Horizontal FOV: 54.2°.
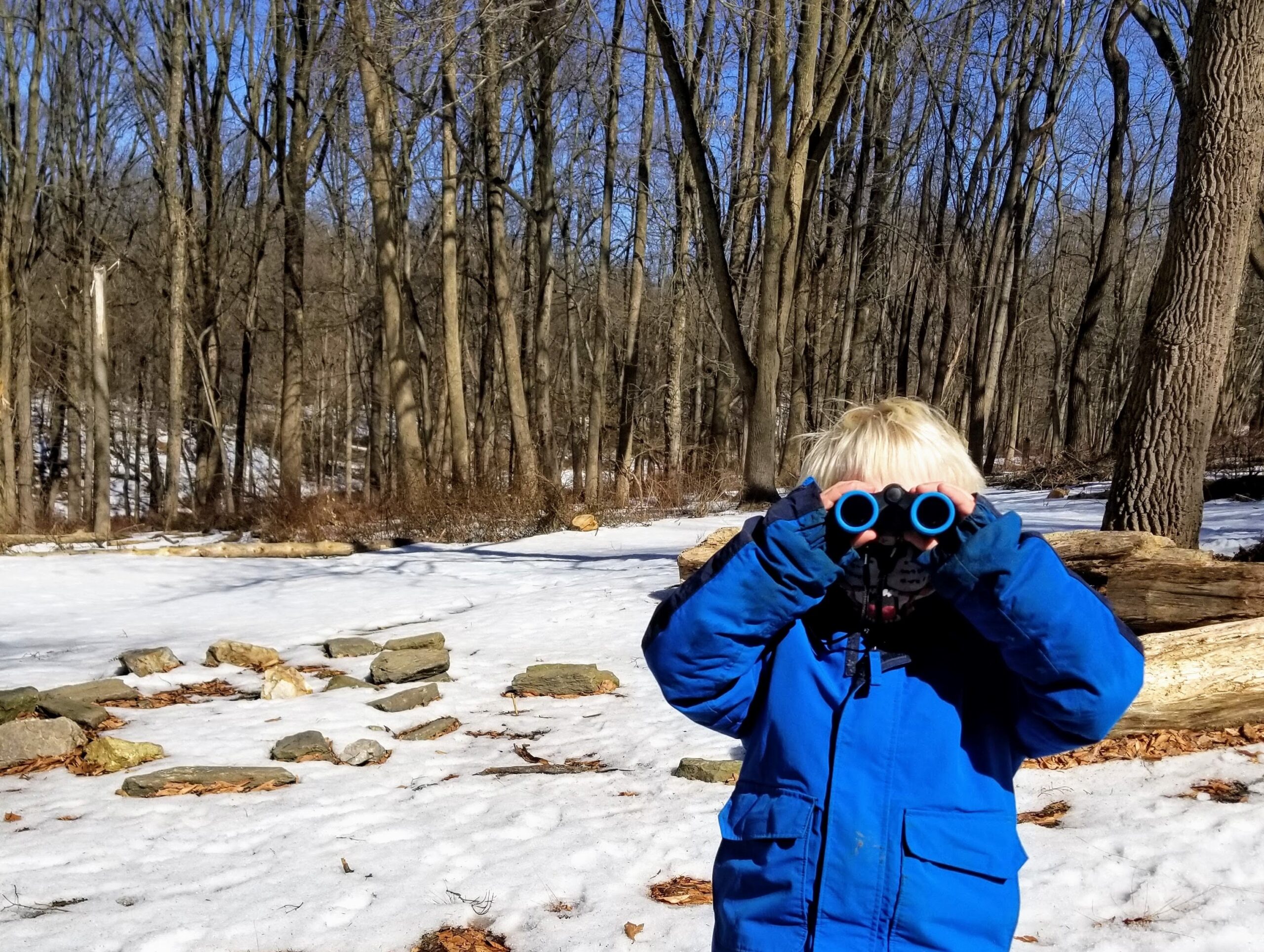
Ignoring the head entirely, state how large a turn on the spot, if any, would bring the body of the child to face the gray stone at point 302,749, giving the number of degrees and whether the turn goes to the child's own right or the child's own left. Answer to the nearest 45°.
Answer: approximately 135° to the child's own right

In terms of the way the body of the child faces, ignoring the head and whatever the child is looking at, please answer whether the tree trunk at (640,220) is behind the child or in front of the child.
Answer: behind

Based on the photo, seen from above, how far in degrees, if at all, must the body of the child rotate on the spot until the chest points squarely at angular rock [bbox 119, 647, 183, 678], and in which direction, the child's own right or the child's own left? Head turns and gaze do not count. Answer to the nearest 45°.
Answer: approximately 135° to the child's own right

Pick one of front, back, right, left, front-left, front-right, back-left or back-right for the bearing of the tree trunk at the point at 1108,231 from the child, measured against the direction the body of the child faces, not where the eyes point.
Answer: back

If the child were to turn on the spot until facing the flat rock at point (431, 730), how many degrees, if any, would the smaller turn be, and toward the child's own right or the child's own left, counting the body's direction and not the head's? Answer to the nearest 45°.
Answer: approximately 135° to the child's own right

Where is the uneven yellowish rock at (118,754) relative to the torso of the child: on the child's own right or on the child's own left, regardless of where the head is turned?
on the child's own right

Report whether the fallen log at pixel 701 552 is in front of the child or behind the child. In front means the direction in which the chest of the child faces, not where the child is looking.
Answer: behind

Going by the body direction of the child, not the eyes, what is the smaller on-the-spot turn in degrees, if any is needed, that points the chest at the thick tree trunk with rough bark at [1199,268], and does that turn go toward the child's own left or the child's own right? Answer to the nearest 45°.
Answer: approximately 180°

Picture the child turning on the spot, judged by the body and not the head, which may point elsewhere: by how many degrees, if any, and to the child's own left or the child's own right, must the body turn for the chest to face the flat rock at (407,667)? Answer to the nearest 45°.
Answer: approximately 135° to the child's own right

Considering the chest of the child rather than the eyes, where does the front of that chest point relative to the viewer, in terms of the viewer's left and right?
facing the viewer
